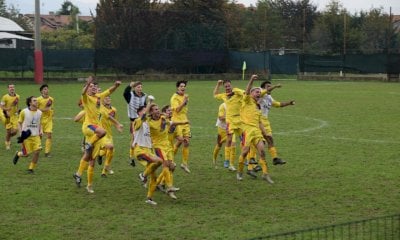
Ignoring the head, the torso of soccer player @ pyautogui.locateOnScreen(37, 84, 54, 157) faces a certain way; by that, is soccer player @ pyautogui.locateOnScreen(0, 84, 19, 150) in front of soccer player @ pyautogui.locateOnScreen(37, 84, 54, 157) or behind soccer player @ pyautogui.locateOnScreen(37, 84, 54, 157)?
behind

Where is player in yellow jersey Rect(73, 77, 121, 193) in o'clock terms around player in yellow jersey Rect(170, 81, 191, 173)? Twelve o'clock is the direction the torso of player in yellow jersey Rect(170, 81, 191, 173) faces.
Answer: player in yellow jersey Rect(73, 77, 121, 193) is roughly at 3 o'clock from player in yellow jersey Rect(170, 81, 191, 173).

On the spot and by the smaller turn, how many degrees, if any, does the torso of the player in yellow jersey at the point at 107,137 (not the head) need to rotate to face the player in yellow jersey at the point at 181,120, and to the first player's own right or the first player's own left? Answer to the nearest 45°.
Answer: approximately 45° to the first player's own left

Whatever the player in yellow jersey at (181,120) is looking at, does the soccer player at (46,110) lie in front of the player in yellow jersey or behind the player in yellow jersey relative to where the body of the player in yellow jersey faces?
behind

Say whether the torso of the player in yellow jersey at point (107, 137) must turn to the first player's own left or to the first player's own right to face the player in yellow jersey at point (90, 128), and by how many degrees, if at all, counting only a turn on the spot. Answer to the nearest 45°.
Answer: approximately 45° to the first player's own right

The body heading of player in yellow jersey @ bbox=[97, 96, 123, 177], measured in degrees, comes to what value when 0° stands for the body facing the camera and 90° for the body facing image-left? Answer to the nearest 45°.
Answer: approximately 315°

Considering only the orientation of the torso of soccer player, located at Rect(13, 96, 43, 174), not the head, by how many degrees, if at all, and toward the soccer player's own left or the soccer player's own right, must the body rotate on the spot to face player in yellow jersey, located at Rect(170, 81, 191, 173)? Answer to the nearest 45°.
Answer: approximately 45° to the soccer player's own left

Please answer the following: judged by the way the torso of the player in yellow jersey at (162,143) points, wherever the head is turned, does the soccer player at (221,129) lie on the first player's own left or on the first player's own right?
on the first player's own left

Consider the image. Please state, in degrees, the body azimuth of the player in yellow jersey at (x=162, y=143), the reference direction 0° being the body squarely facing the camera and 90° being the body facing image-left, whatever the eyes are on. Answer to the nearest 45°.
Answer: approximately 315°
